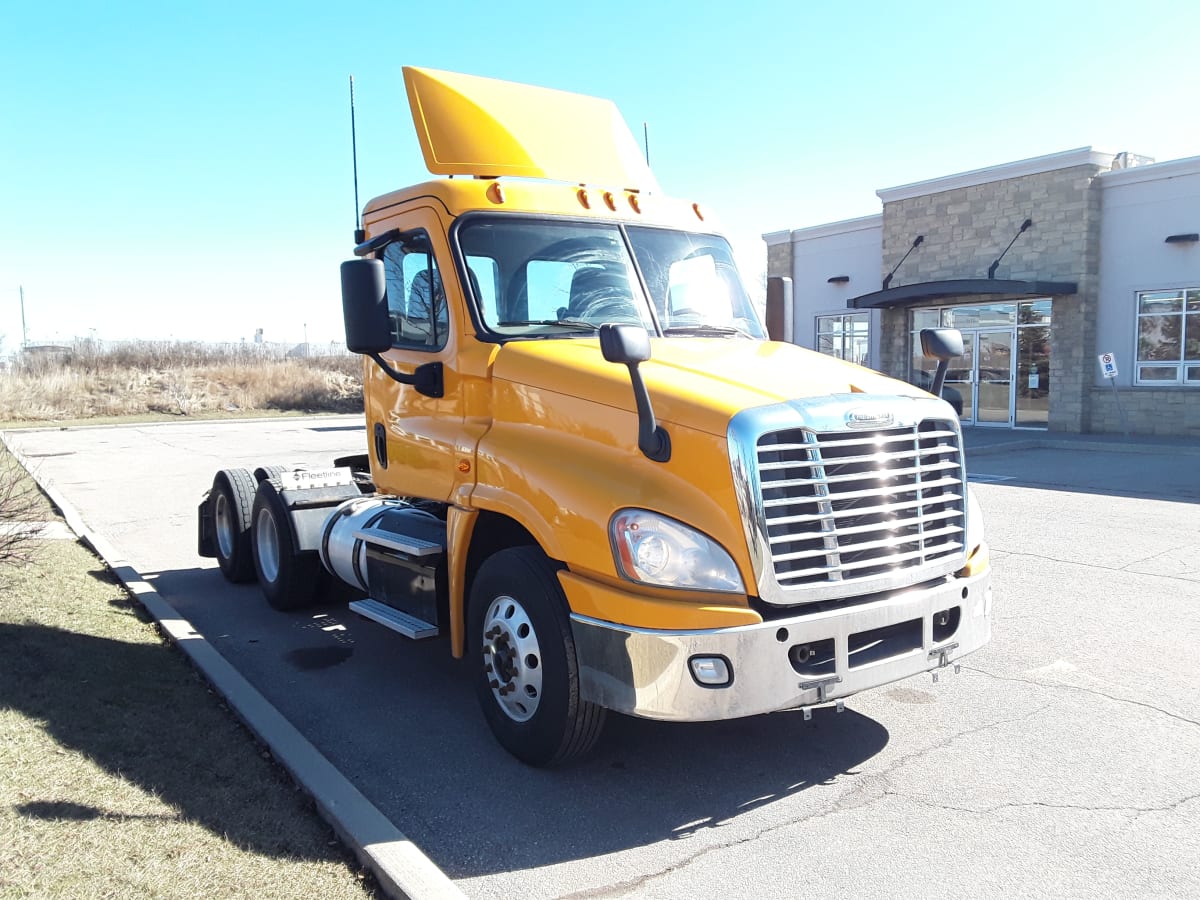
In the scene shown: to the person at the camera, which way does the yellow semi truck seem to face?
facing the viewer and to the right of the viewer

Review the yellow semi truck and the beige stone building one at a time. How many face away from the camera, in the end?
0

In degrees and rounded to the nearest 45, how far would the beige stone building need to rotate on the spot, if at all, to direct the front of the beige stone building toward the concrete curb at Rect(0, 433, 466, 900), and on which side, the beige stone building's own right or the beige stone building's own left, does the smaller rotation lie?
approximately 45° to the beige stone building's own left

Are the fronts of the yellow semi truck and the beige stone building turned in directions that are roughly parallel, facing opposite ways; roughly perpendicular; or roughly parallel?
roughly perpendicular

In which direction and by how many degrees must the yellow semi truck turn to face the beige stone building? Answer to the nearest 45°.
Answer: approximately 90° to its left

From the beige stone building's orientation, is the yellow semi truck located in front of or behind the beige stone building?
in front

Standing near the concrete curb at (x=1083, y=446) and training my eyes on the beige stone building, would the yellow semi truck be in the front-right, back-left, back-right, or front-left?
back-left

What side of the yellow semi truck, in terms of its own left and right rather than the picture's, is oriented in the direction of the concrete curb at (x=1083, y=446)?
left
